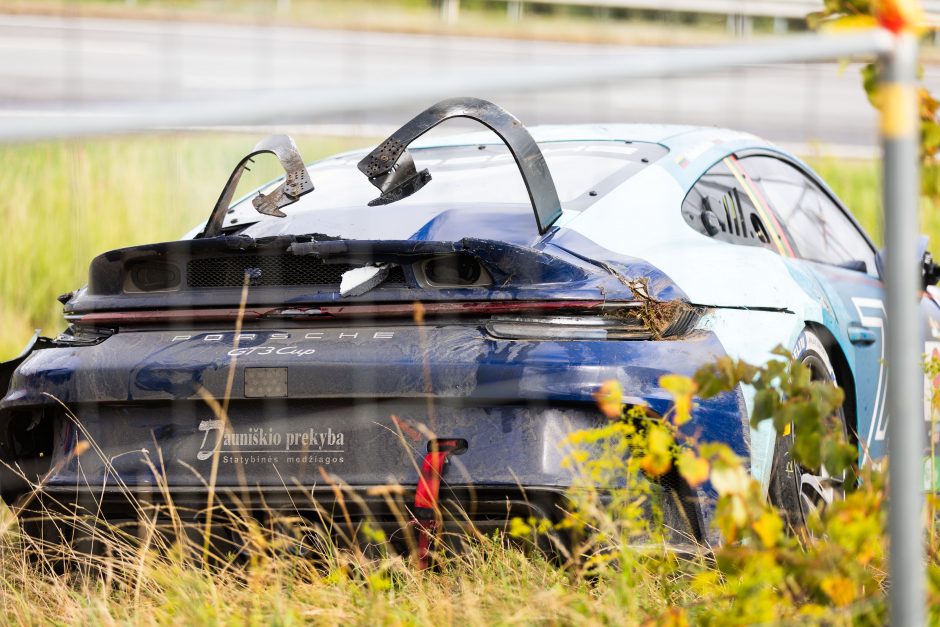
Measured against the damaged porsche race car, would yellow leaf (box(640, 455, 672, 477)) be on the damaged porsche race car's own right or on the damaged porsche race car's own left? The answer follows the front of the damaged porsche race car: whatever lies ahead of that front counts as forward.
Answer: on the damaged porsche race car's own right

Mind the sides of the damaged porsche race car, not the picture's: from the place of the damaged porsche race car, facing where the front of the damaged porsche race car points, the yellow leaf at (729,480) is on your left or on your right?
on your right

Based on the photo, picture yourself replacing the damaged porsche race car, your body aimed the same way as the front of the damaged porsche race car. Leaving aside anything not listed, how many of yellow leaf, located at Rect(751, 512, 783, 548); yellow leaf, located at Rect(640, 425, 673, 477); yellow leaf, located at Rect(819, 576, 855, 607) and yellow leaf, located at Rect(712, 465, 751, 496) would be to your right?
4

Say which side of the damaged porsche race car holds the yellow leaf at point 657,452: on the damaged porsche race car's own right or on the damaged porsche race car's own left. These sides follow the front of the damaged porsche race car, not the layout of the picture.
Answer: on the damaged porsche race car's own right

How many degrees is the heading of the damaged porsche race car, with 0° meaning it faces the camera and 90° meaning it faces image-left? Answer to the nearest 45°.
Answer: approximately 225°

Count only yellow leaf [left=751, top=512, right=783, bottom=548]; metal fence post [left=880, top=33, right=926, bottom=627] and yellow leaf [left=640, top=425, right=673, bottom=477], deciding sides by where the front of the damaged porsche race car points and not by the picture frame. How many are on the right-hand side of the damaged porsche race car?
3

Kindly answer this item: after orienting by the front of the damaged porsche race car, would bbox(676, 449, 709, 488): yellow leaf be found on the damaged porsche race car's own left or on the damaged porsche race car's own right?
on the damaged porsche race car's own right
